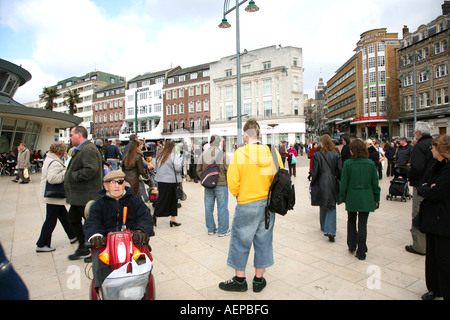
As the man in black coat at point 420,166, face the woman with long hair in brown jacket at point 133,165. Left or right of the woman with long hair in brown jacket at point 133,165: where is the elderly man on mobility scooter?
left

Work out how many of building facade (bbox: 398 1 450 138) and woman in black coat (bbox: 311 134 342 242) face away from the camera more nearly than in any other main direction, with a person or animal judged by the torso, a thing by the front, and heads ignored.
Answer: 1

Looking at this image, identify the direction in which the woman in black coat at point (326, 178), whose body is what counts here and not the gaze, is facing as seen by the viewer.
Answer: away from the camera

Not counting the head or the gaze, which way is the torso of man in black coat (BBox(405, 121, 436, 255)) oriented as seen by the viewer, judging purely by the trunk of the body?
to the viewer's left

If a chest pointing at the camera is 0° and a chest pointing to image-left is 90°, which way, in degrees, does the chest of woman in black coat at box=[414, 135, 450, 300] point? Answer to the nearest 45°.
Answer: approximately 90°

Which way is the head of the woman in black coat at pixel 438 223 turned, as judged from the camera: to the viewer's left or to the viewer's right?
to the viewer's left

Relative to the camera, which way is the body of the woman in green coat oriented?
away from the camera

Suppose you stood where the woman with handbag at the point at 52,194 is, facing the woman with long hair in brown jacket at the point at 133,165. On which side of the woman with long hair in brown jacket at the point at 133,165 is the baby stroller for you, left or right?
right
